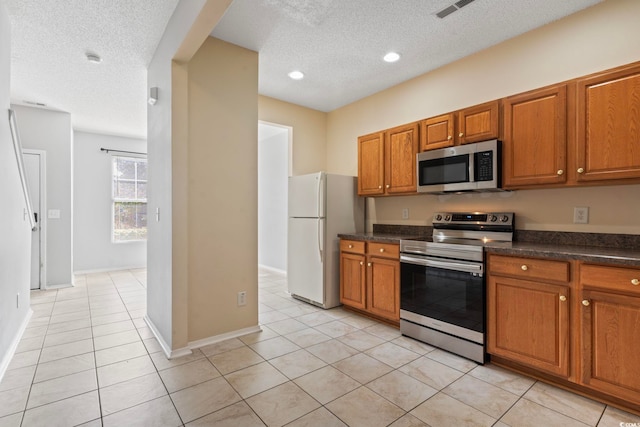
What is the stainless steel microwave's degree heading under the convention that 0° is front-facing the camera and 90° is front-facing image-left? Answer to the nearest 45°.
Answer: approximately 45°

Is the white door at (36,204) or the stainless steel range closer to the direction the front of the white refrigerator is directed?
the white door

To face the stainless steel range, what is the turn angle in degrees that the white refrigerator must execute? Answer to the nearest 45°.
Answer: approximately 90° to its left

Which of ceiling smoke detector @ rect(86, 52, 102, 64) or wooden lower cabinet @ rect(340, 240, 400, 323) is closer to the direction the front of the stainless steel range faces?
the ceiling smoke detector

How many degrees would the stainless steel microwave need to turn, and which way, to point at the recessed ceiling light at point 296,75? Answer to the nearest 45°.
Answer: approximately 45° to its right

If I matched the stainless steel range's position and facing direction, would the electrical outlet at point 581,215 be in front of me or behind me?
behind

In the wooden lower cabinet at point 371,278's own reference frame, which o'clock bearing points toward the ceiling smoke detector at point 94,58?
The ceiling smoke detector is roughly at 1 o'clock from the wooden lower cabinet.

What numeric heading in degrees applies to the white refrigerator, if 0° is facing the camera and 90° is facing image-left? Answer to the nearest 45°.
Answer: approximately 45°

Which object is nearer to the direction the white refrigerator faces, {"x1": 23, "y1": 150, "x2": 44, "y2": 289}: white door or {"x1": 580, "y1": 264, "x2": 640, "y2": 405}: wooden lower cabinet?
the white door

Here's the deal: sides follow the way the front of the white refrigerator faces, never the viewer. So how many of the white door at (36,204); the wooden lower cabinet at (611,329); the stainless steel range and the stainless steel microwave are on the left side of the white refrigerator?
3
